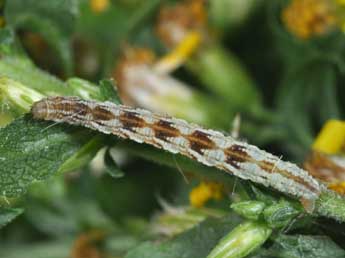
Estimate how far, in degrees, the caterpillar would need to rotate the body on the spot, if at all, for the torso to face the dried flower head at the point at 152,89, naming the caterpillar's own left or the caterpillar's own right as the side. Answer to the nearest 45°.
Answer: approximately 90° to the caterpillar's own right

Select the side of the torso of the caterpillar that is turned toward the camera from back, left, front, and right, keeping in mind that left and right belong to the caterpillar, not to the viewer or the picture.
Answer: left

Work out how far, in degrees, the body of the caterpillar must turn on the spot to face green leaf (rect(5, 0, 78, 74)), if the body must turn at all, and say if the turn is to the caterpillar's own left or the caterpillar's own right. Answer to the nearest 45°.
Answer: approximately 45° to the caterpillar's own right
